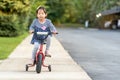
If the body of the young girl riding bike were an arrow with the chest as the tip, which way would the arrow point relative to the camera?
toward the camera

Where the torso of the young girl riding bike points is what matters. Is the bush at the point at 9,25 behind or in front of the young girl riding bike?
behind
